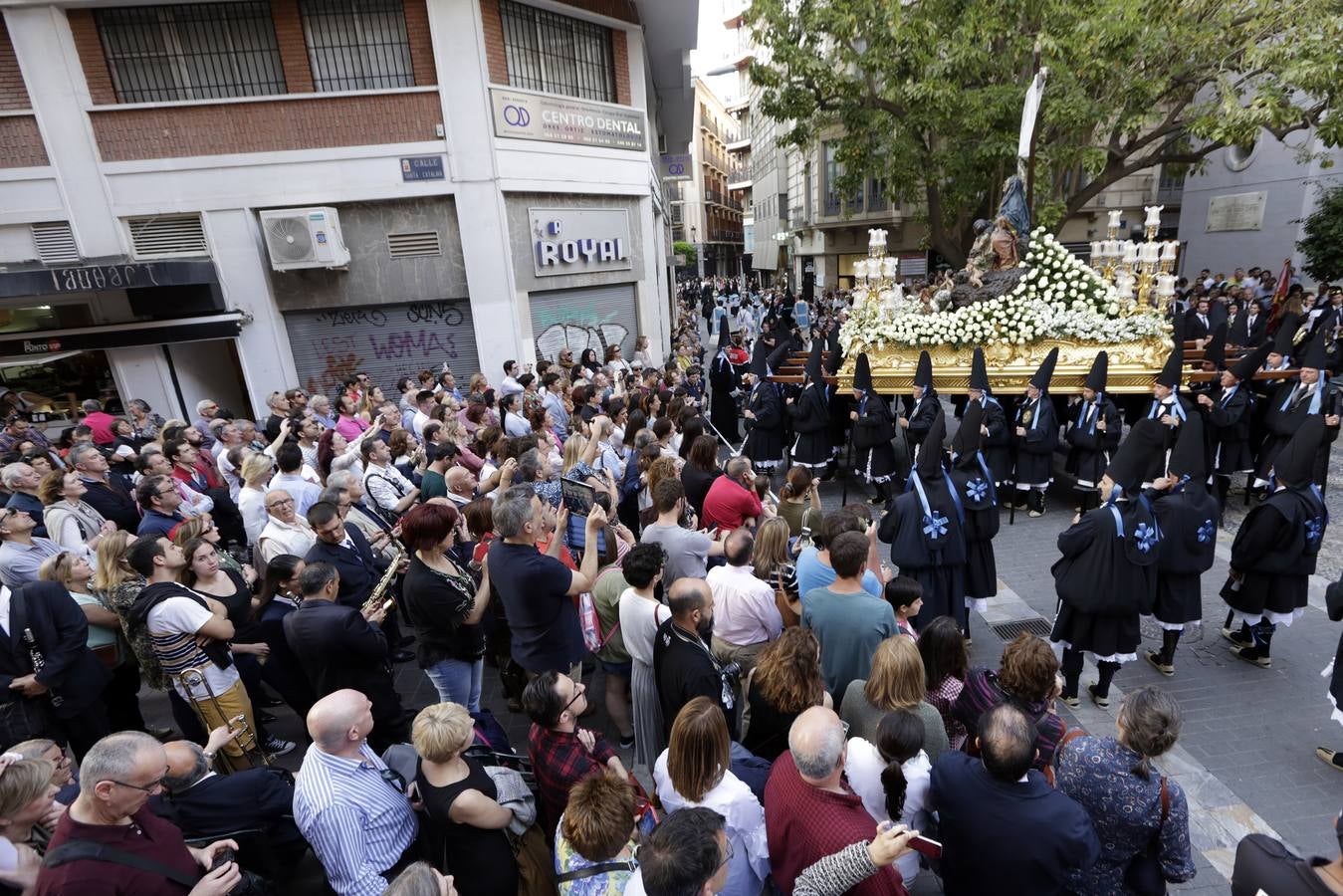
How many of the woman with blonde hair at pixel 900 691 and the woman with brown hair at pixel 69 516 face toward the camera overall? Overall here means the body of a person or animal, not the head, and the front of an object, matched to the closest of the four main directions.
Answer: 0

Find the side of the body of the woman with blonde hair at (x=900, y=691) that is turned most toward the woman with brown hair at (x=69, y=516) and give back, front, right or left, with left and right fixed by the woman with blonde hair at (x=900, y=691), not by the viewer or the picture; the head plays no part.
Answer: left

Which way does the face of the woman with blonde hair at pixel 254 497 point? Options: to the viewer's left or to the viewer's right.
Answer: to the viewer's right

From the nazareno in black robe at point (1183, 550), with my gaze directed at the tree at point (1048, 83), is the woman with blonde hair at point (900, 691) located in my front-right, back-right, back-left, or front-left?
back-left

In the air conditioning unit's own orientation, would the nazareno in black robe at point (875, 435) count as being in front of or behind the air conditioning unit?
in front

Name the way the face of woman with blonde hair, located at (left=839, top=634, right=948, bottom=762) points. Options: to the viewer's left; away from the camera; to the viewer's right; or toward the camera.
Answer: away from the camera

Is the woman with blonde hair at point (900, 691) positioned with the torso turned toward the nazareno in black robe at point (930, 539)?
yes

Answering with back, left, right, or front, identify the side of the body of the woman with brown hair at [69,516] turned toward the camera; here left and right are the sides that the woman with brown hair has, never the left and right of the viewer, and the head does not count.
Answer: right

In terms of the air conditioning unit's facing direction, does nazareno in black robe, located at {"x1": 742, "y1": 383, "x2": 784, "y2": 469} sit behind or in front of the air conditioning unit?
in front

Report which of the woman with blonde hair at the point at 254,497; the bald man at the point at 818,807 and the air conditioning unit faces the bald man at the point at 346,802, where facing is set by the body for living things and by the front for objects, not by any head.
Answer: the air conditioning unit

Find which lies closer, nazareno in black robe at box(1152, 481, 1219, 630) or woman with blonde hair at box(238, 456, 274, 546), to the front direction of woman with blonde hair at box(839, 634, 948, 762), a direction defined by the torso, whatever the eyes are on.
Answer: the nazareno in black robe

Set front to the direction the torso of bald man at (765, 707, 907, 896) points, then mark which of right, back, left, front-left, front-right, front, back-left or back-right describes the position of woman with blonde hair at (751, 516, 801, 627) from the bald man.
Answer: front-left

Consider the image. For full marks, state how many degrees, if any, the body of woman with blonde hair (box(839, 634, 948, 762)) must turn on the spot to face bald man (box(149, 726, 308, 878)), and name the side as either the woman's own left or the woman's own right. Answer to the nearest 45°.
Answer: approximately 135° to the woman's own left

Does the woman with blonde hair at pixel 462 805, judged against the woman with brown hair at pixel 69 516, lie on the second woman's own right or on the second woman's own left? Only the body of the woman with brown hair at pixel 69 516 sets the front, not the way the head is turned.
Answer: on the second woman's own right

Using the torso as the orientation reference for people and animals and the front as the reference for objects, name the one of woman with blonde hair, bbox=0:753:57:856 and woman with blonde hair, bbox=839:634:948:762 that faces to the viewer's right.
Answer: woman with blonde hair, bbox=0:753:57:856
